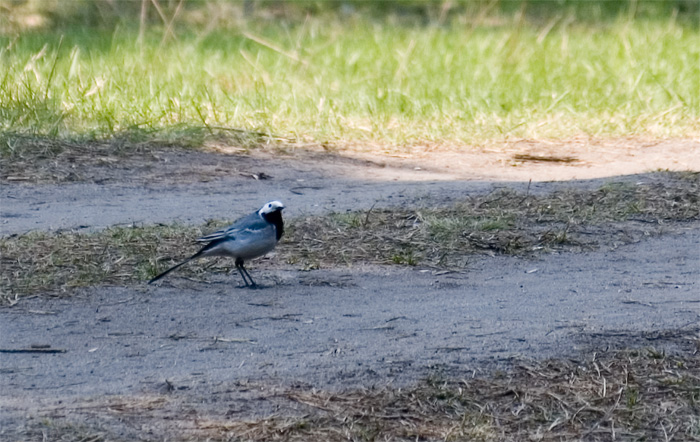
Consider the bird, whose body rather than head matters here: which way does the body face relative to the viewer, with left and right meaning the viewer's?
facing to the right of the viewer
